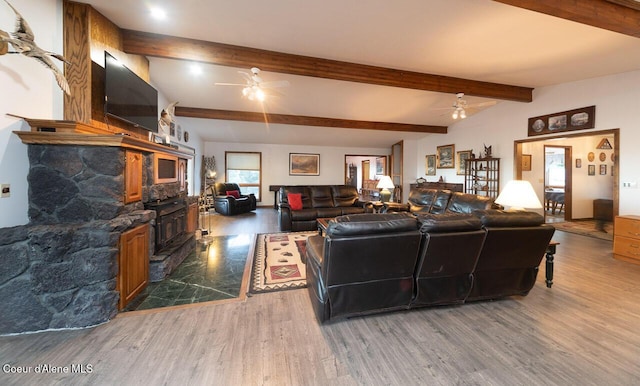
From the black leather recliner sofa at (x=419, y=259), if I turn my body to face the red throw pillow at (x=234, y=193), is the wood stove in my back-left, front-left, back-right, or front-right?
front-left

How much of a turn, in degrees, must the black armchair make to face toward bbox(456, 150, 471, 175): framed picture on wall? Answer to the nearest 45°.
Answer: approximately 45° to its left

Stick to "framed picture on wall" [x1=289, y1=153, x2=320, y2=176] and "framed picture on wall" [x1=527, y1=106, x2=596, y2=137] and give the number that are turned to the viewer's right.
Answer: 0

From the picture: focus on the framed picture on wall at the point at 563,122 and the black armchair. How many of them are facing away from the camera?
0

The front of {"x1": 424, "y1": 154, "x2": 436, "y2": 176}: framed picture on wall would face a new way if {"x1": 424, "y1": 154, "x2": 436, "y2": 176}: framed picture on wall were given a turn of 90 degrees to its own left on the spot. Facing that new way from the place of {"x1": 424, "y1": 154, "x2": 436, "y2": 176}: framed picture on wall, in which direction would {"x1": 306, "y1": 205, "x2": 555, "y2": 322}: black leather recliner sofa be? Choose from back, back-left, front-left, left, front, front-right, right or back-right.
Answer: front-right

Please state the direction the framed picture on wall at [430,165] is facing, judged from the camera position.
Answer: facing the viewer and to the left of the viewer

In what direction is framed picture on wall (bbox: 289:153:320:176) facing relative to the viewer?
toward the camera

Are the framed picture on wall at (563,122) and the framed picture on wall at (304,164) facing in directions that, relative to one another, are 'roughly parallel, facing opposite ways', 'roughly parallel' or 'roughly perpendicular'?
roughly perpendicular

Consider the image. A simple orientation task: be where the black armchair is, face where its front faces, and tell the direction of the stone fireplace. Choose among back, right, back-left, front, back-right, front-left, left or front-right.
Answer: front-right

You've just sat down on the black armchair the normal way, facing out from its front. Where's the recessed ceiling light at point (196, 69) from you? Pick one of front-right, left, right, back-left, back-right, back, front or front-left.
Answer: front-right

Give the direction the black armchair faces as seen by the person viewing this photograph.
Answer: facing the viewer and to the right of the viewer

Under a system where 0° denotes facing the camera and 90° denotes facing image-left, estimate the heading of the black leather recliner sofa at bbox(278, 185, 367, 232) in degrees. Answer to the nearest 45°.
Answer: approximately 315°

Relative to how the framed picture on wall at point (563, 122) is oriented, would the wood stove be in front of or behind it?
in front

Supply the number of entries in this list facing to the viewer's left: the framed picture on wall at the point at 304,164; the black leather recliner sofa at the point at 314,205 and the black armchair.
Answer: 0

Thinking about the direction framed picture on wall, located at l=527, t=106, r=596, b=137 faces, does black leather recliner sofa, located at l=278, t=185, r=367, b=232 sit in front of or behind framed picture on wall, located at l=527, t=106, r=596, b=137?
in front
